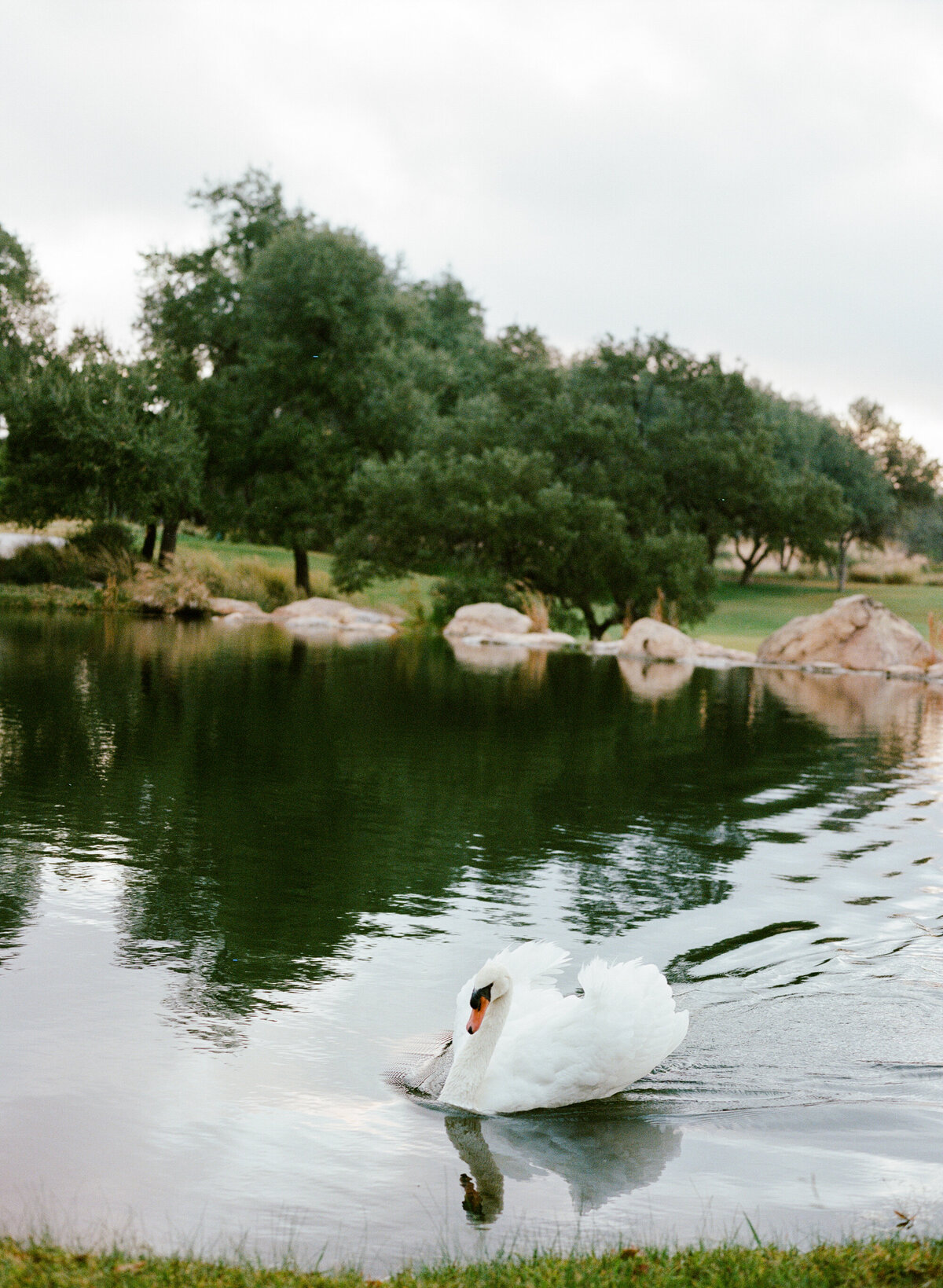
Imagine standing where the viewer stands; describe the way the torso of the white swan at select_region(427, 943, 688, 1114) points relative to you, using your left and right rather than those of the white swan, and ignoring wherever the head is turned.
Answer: facing the viewer and to the left of the viewer

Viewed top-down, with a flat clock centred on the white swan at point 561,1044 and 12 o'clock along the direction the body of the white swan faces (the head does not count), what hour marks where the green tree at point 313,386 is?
The green tree is roughly at 4 o'clock from the white swan.

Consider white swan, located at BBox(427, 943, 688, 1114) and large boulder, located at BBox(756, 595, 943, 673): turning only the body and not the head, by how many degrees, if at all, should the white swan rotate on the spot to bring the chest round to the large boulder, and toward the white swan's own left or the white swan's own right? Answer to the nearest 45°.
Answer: approximately 135° to the white swan's own right

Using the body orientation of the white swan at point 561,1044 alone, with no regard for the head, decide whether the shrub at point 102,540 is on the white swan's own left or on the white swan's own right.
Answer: on the white swan's own right

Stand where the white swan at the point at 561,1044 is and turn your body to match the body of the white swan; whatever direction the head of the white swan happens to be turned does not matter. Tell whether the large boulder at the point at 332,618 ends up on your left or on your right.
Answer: on your right

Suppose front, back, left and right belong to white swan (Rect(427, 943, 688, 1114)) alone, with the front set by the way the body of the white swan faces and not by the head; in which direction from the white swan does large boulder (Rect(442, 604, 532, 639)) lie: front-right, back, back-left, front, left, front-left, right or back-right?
back-right

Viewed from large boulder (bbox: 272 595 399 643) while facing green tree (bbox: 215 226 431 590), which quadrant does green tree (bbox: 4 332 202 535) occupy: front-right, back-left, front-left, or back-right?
front-left

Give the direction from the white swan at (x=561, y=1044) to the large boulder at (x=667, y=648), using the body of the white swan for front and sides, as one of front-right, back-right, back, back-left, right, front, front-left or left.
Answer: back-right

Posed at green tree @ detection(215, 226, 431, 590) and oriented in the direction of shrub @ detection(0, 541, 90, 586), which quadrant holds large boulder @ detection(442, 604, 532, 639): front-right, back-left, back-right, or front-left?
back-left
